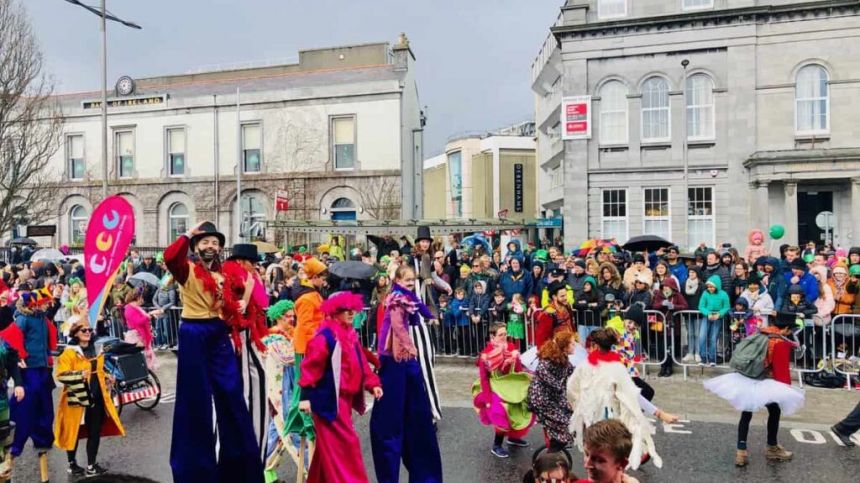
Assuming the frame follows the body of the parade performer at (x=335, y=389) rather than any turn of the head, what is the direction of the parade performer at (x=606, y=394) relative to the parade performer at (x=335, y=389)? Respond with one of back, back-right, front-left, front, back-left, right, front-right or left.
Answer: front-left

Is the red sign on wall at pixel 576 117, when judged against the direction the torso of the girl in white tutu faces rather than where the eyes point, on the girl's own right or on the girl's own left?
on the girl's own left

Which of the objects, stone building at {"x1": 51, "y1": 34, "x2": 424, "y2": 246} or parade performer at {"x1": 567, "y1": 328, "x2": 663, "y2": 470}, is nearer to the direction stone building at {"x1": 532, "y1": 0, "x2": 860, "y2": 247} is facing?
the parade performer

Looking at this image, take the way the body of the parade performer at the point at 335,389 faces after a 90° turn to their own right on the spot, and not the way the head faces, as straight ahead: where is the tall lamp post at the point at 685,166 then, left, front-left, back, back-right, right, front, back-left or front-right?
back

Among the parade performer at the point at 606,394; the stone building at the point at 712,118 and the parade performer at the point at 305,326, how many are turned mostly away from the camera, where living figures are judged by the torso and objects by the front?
1

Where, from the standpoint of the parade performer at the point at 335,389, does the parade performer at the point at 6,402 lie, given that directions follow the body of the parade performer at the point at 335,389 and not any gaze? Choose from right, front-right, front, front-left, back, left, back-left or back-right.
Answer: back-right

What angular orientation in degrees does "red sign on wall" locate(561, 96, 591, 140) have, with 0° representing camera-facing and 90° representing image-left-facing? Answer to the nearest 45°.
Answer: approximately 0°

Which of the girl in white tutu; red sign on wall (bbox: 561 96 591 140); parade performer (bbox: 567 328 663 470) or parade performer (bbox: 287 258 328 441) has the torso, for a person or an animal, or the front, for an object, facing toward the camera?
the red sign on wall

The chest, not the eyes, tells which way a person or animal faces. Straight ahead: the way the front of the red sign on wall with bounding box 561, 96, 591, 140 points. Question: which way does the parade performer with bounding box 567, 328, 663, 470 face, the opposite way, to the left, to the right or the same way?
the opposite way

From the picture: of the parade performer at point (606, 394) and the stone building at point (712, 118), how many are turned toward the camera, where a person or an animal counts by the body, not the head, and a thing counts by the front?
1

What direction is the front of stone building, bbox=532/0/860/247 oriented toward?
toward the camera
